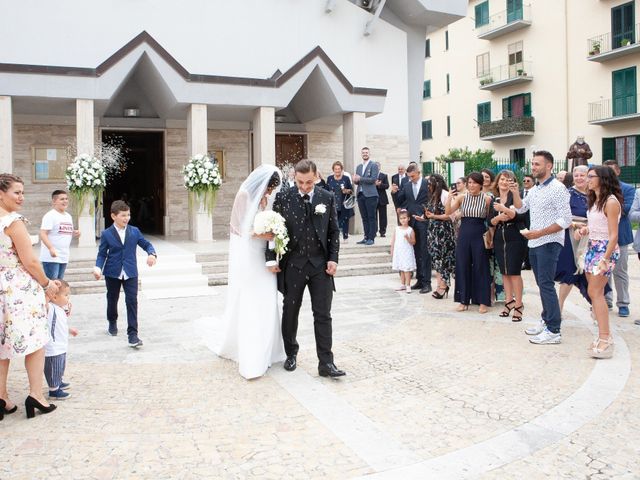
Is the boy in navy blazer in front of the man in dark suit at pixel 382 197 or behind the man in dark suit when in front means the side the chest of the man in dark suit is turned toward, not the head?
in front

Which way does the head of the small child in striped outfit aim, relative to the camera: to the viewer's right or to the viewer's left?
to the viewer's right

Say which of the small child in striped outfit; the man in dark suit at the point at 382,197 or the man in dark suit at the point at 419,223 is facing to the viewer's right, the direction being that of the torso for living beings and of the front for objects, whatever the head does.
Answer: the small child in striped outfit

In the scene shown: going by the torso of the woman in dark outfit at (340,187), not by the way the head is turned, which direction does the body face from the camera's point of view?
toward the camera

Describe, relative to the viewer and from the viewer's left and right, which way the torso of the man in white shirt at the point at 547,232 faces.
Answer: facing to the left of the viewer

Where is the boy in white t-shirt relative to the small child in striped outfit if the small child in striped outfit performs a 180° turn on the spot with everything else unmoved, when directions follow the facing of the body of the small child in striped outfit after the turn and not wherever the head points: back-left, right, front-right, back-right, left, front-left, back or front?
right

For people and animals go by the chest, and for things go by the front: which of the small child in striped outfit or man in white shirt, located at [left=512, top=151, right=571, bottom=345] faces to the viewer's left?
the man in white shirt

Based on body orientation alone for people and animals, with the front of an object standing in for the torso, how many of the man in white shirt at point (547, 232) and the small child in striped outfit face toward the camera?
0

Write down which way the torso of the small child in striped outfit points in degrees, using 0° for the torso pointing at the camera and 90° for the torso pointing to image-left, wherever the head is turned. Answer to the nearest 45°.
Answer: approximately 270°

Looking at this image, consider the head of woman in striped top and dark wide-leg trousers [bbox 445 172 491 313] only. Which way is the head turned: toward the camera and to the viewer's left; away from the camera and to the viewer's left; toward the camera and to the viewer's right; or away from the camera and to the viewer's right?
toward the camera and to the viewer's left

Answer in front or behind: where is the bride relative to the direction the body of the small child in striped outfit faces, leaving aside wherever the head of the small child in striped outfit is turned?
in front

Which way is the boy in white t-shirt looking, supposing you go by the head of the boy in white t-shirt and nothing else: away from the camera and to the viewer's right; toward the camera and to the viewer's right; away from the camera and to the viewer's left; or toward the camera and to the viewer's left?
toward the camera and to the viewer's right

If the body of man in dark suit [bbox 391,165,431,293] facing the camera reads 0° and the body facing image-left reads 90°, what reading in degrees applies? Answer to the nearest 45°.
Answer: approximately 45°
